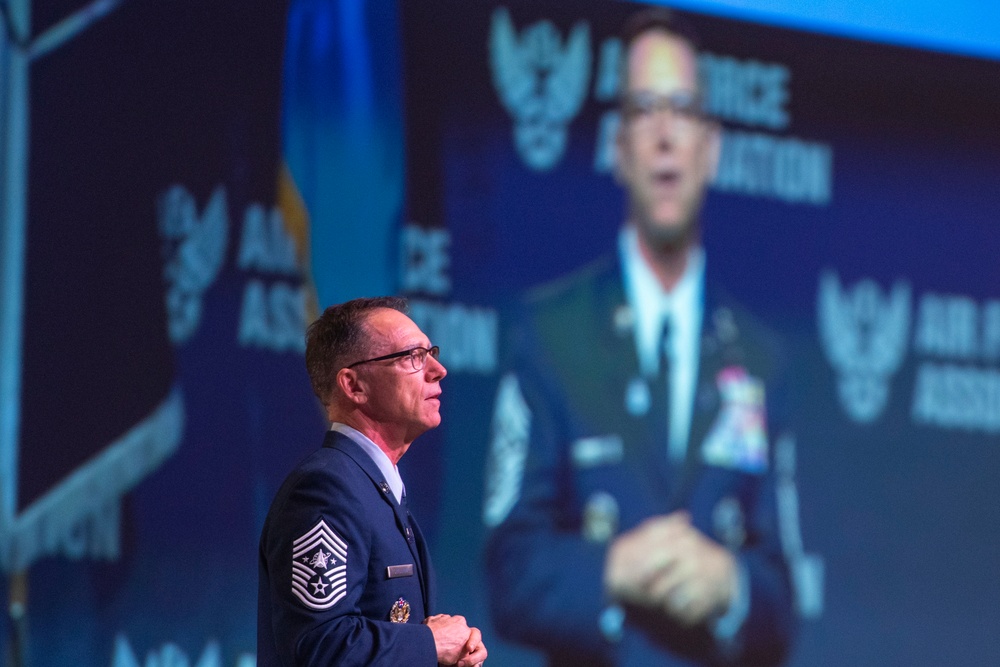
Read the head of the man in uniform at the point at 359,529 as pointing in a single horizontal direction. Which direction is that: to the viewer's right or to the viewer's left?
to the viewer's right

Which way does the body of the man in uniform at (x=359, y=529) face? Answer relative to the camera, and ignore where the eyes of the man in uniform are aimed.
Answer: to the viewer's right
